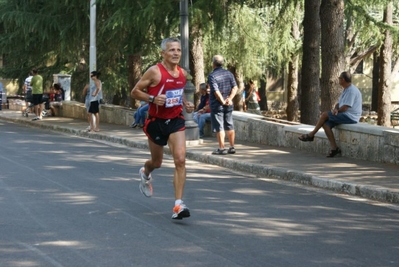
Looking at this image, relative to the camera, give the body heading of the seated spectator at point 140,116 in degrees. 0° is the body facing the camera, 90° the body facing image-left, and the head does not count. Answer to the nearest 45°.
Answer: approximately 45°

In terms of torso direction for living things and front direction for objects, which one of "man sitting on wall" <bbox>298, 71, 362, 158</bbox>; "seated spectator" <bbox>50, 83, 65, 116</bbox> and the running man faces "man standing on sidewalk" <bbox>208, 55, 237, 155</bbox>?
the man sitting on wall

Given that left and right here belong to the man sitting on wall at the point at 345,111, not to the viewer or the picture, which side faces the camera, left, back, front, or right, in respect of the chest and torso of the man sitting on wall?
left

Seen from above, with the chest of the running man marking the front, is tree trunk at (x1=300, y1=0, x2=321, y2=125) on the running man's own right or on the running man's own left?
on the running man's own left

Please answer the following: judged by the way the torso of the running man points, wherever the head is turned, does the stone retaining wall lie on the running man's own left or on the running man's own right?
on the running man's own left

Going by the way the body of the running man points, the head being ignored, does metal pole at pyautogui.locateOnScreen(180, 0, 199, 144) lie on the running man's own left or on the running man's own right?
on the running man's own left

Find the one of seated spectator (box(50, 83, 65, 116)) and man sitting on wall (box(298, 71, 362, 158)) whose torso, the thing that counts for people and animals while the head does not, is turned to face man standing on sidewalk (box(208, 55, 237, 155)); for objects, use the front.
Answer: the man sitting on wall

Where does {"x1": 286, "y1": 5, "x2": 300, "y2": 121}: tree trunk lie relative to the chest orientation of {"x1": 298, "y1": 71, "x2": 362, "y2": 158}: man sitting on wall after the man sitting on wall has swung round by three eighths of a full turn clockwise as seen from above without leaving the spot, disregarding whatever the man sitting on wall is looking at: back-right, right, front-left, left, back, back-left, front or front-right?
front-left

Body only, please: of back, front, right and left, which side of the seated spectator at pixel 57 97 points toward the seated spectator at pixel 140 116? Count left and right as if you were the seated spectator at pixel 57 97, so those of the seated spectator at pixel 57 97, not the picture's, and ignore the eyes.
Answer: left

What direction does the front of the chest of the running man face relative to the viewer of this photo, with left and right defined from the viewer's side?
facing the viewer and to the right of the viewer

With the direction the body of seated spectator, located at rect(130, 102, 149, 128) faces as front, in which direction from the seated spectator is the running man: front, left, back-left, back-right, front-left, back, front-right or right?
front-left
